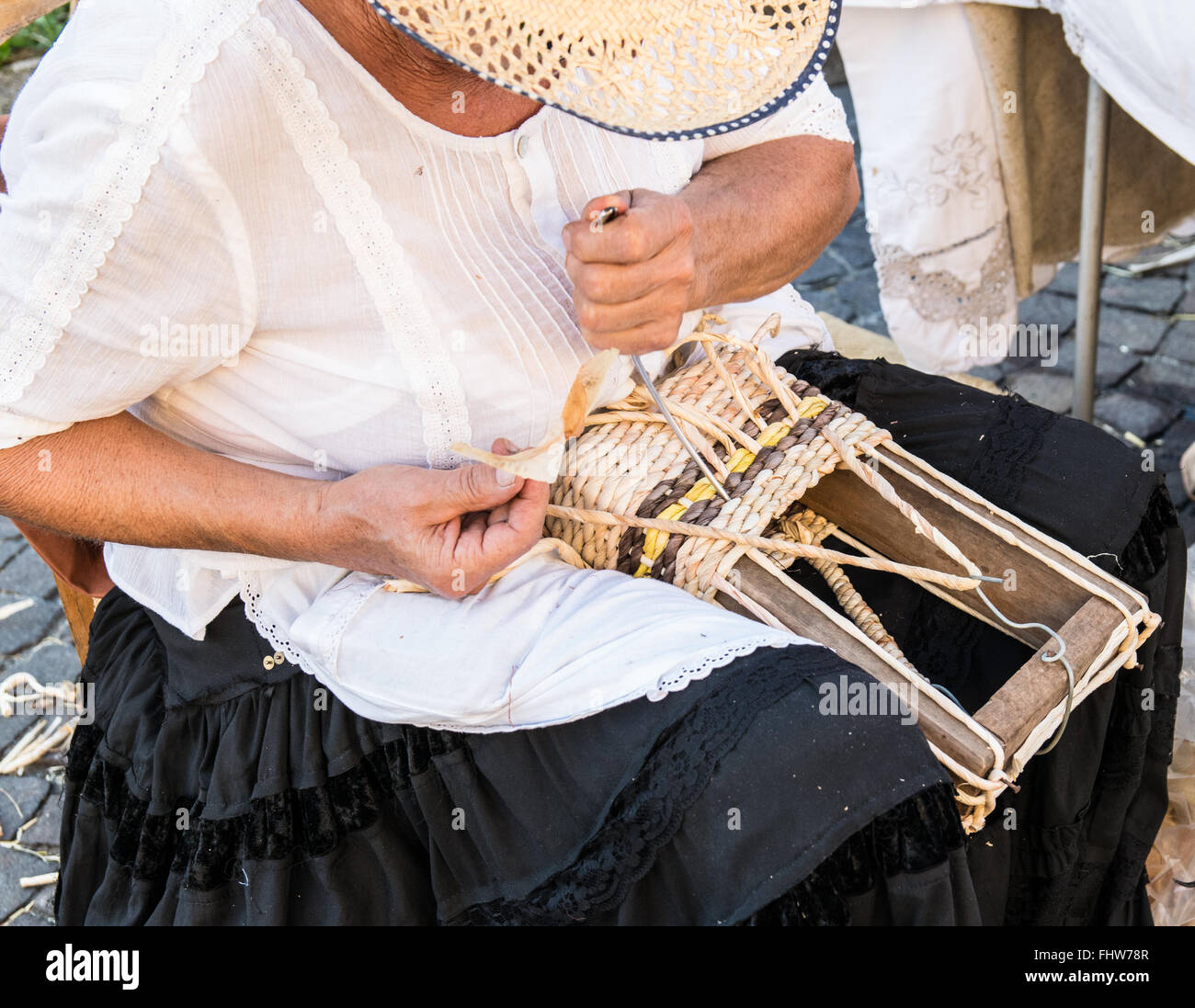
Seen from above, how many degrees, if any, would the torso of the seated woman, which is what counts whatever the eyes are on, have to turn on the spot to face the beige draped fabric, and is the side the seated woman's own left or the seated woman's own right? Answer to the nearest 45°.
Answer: approximately 90° to the seated woman's own left

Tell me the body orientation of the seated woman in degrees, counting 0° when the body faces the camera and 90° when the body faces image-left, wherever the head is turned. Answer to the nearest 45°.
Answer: approximately 315°

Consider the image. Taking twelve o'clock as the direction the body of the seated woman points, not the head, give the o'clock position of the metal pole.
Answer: The metal pole is roughly at 9 o'clock from the seated woman.
